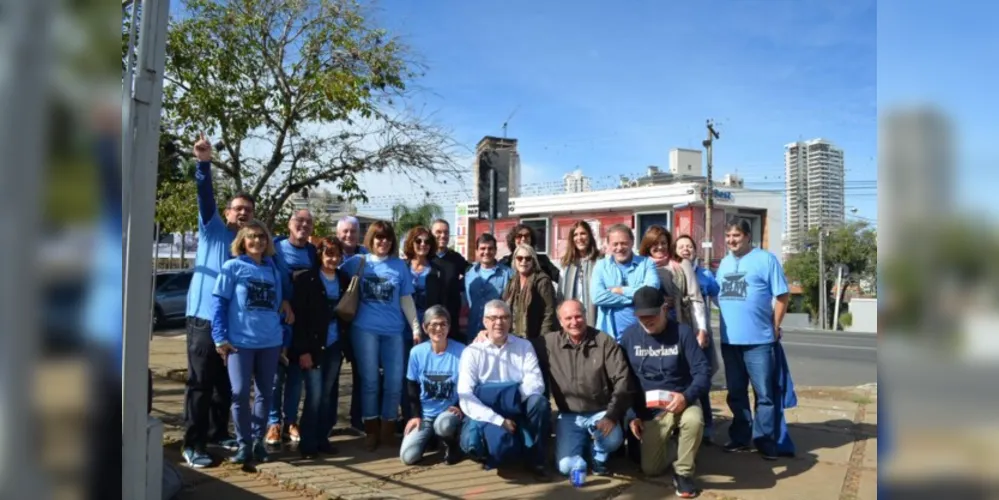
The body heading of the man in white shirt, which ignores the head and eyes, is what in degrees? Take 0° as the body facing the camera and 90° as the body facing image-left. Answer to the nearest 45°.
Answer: approximately 0°

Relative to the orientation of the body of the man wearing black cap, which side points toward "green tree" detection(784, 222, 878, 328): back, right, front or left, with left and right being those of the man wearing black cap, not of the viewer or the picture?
back

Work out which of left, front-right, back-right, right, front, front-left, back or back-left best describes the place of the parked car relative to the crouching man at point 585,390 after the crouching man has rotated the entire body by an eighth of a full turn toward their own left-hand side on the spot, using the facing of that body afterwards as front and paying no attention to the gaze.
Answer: back

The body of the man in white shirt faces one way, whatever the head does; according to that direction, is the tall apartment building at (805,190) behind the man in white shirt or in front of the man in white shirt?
behind

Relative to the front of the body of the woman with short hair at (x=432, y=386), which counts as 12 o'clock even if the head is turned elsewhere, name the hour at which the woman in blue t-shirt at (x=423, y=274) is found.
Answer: The woman in blue t-shirt is roughly at 6 o'clock from the woman with short hair.

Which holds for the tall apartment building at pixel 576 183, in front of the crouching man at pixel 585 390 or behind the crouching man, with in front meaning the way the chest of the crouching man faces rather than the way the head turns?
behind

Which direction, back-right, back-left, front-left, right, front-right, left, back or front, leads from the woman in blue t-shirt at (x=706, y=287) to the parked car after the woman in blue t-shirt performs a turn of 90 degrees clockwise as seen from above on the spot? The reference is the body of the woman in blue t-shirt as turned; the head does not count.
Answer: front

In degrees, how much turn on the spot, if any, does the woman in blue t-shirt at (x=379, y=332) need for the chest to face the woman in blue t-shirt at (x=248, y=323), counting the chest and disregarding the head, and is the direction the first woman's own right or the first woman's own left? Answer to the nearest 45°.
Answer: approximately 45° to the first woman's own right
